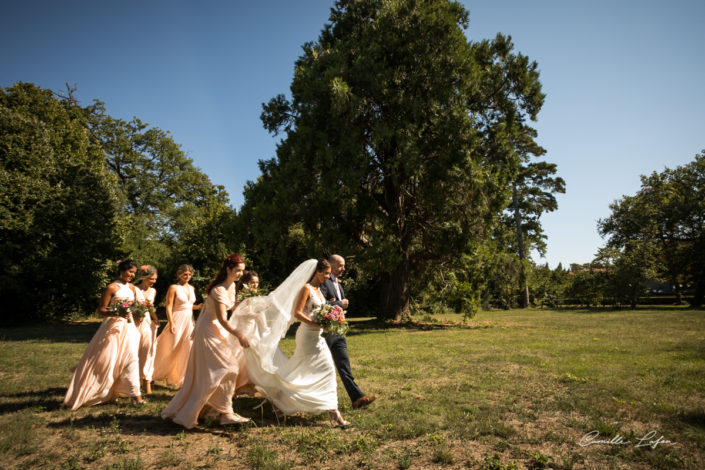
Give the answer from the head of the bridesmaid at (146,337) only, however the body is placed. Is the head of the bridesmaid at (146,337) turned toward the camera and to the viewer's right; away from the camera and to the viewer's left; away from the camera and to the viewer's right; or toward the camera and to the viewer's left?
toward the camera and to the viewer's right

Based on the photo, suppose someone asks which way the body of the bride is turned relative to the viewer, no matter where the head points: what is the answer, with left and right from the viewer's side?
facing to the right of the viewer

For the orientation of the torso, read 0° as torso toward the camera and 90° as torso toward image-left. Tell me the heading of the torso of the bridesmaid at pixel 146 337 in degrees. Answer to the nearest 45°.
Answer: approximately 315°

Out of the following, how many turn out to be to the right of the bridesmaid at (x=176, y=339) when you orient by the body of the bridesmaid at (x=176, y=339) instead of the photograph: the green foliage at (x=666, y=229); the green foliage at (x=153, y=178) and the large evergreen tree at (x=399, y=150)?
0

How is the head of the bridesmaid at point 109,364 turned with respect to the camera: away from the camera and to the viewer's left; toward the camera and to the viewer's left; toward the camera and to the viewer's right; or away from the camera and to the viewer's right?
toward the camera and to the viewer's right

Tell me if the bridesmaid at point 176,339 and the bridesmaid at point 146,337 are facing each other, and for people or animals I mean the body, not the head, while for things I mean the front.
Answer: no

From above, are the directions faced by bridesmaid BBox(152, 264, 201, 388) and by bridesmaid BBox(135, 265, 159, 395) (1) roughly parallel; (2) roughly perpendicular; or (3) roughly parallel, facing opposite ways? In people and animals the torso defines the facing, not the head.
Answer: roughly parallel

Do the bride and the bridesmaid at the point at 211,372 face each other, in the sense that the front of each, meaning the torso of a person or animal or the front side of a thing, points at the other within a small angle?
no

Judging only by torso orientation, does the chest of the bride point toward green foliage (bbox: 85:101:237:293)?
no

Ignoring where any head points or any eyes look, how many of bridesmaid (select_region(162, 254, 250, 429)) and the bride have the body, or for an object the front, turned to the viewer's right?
2

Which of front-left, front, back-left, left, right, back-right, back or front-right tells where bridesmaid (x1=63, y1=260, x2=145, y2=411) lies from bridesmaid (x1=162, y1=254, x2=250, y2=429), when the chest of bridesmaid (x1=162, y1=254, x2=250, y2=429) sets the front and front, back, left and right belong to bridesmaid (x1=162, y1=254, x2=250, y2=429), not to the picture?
back-left

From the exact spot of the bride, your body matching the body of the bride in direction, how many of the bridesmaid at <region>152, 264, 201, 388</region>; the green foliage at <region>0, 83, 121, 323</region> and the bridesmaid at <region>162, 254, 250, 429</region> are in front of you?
0

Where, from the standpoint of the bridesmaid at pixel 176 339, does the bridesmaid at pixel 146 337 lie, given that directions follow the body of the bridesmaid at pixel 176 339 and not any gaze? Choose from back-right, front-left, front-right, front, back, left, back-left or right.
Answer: right

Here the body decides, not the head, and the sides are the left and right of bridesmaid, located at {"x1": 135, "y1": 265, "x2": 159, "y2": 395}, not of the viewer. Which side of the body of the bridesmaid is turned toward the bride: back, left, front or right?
front

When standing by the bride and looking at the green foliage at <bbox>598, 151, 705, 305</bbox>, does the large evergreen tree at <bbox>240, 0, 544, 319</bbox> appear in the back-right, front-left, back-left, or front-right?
front-left

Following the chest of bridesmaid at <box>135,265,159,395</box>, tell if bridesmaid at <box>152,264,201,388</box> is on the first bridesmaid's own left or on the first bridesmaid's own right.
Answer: on the first bridesmaid's own left

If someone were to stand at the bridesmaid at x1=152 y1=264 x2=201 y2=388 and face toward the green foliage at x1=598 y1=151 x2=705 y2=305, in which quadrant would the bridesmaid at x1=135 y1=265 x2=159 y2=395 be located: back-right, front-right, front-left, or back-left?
back-right

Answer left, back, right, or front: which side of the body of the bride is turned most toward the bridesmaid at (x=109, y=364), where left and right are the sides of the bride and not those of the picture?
back

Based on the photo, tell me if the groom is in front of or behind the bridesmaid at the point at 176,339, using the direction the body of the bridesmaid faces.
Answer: in front

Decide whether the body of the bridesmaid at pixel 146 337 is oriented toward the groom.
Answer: yes

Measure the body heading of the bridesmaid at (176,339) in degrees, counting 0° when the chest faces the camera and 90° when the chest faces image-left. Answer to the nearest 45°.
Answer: approximately 315°

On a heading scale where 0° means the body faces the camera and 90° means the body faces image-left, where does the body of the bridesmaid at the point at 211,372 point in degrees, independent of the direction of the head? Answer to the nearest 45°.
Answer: approximately 270°
